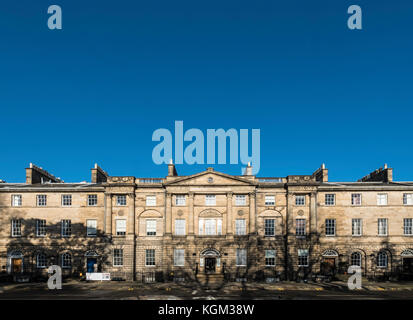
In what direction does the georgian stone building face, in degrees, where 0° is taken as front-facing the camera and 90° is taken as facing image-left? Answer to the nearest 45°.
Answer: approximately 0°
